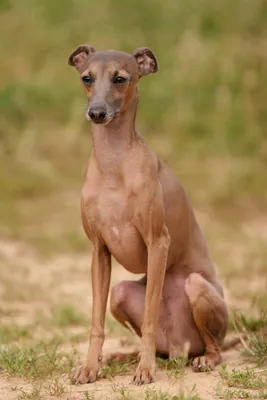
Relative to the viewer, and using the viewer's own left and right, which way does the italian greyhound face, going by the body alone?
facing the viewer and to the left of the viewer
